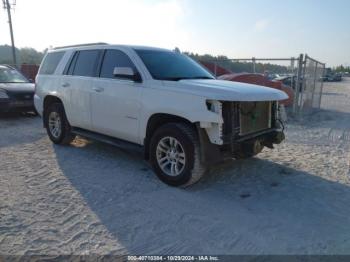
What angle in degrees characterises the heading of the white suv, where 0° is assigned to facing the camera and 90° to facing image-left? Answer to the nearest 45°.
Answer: approximately 315°
